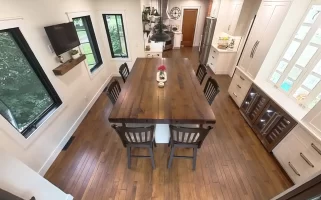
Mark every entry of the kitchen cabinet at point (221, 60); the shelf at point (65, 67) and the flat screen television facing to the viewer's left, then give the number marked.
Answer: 1

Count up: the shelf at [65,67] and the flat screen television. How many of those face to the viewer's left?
0

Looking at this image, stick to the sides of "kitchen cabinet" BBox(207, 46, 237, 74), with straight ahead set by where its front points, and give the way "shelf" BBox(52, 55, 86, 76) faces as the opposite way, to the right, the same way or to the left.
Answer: the opposite way

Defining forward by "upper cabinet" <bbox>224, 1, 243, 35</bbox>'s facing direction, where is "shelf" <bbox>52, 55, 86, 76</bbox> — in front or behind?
in front

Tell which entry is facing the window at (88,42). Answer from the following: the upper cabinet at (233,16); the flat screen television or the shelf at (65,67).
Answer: the upper cabinet

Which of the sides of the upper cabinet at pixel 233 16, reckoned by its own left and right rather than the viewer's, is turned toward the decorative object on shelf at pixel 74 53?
front

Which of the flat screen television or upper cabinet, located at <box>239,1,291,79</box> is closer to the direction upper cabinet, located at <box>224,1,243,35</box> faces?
the flat screen television

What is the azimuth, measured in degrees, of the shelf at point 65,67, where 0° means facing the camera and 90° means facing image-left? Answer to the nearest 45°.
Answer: approximately 315°

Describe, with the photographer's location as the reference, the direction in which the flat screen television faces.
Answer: facing the viewer and to the right of the viewer

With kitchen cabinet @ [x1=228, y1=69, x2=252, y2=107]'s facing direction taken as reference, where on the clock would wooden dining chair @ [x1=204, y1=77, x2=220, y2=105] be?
The wooden dining chair is roughly at 11 o'clock from the kitchen cabinet.

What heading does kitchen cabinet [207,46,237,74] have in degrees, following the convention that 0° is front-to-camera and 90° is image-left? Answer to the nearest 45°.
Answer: approximately 90°

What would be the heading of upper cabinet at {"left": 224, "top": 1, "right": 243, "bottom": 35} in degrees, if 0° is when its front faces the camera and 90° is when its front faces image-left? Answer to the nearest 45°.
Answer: approximately 45°
